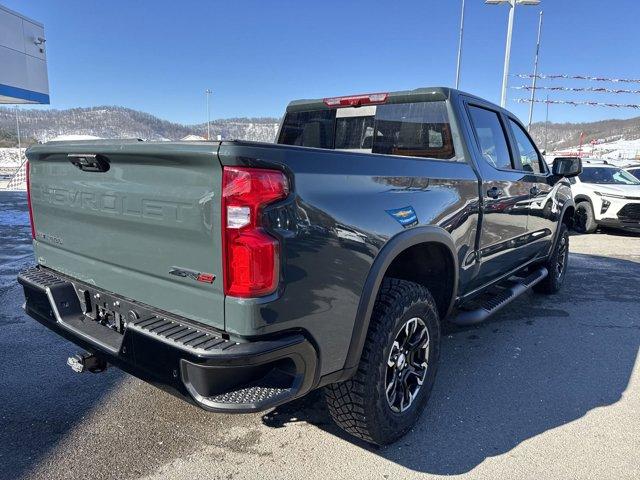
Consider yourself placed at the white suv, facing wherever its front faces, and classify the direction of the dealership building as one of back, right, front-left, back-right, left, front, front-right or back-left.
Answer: back-right

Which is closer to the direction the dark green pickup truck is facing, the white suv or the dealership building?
the white suv

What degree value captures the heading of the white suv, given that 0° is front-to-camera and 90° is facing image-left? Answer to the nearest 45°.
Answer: approximately 315°

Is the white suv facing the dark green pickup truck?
no

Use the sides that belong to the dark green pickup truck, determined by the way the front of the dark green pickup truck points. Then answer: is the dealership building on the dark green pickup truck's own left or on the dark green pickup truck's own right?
on the dark green pickup truck's own left

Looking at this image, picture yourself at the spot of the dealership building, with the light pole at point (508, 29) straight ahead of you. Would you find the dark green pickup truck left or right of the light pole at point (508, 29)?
right

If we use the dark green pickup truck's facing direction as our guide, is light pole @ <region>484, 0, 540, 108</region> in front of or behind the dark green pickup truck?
in front

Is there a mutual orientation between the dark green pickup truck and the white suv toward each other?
no

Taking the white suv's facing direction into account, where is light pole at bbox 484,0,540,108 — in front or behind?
behind

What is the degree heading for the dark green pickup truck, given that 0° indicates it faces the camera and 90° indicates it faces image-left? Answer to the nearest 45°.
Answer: approximately 225°

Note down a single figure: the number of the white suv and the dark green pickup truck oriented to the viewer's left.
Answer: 0

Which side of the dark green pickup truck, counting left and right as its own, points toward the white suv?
front

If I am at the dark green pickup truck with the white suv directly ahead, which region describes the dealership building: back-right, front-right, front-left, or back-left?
front-left

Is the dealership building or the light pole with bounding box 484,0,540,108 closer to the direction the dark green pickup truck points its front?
the light pole
